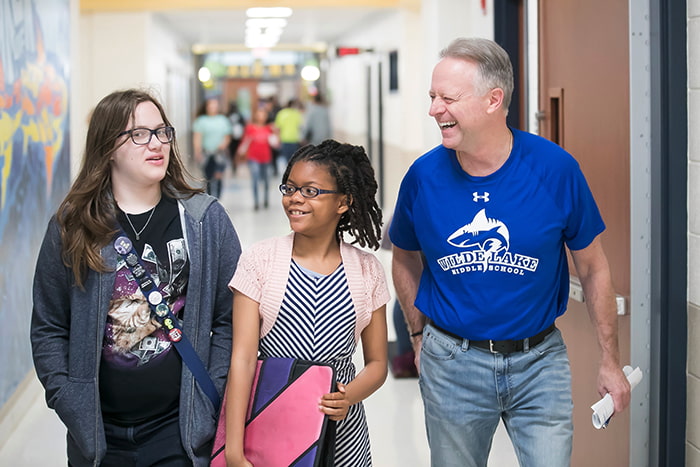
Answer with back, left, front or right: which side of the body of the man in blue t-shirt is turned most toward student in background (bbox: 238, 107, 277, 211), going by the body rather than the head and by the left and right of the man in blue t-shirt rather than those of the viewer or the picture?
back

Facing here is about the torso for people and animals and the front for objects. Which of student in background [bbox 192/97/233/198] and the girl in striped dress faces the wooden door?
the student in background

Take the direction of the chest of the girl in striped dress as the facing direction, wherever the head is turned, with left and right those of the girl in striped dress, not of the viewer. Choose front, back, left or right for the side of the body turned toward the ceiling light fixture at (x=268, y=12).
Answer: back

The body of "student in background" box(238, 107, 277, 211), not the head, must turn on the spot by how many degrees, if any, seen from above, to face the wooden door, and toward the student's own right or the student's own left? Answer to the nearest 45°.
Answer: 0° — they already face it

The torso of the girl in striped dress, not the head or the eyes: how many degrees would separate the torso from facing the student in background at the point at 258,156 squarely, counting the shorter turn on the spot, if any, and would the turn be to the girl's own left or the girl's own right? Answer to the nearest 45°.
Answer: approximately 180°

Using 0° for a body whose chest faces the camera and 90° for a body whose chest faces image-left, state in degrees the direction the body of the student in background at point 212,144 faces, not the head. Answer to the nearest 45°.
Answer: approximately 0°

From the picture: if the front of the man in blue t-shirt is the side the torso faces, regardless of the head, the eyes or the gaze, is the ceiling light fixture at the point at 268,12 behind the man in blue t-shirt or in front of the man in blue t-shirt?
behind
